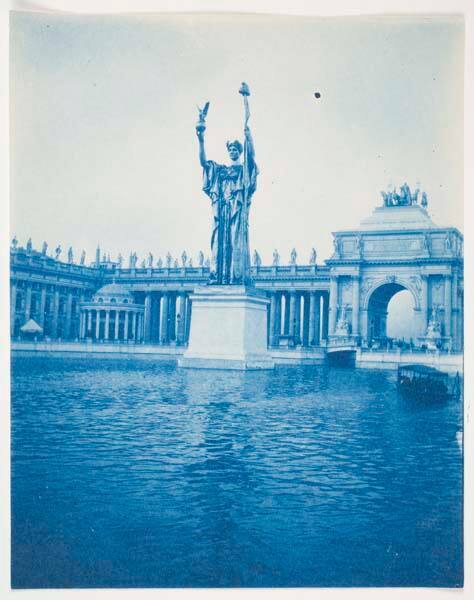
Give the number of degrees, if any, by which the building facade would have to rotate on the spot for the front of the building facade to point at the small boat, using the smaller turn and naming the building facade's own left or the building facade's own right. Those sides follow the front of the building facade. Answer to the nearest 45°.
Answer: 0° — it already faces it

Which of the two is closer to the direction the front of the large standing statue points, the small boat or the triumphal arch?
the small boat

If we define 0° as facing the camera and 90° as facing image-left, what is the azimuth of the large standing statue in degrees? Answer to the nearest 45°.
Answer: approximately 0°
